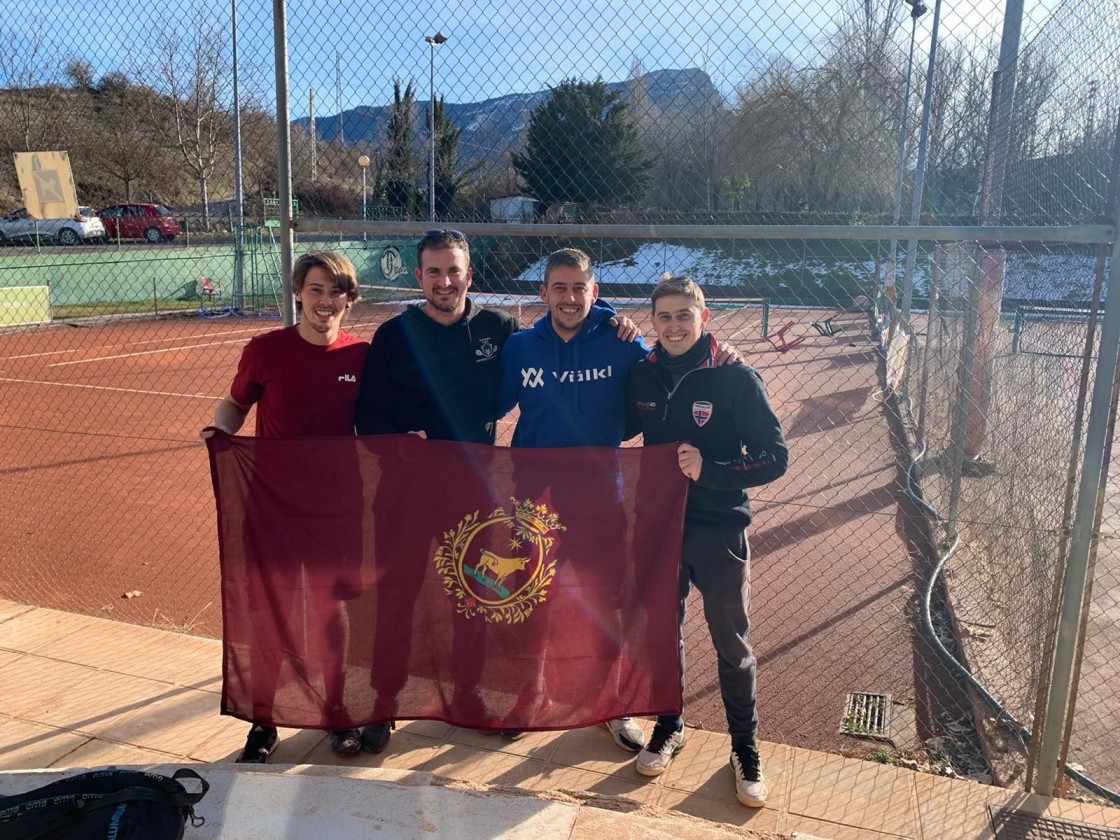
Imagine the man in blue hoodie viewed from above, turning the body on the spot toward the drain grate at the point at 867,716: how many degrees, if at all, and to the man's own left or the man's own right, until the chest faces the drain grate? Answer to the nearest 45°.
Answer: approximately 135° to the man's own left

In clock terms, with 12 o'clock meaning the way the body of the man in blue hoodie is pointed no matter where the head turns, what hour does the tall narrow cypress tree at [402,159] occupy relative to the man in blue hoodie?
The tall narrow cypress tree is roughly at 5 o'clock from the man in blue hoodie.

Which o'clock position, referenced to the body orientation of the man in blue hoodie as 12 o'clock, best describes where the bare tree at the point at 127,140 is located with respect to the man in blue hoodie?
The bare tree is roughly at 5 o'clock from the man in blue hoodie.

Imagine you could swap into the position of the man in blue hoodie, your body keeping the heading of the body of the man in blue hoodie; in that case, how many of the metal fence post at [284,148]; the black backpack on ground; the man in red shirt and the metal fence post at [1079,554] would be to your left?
1

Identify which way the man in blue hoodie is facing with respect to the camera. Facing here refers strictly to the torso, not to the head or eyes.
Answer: toward the camera

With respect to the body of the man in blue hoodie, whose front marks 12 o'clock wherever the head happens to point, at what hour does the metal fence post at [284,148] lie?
The metal fence post is roughly at 4 o'clock from the man in blue hoodie.

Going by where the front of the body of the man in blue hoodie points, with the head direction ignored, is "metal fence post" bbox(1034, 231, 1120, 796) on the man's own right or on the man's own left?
on the man's own left

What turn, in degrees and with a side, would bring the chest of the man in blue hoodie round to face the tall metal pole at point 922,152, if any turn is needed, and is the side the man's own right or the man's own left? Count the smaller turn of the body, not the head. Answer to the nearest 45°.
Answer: approximately 135° to the man's own left

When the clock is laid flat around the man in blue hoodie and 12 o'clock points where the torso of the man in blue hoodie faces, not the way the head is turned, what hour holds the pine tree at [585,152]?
The pine tree is roughly at 6 o'clock from the man in blue hoodie.

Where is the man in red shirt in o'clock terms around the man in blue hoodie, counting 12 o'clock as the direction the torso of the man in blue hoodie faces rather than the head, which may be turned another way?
The man in red shirt is roughly at 3 o'clock from the man in blue hoodie.

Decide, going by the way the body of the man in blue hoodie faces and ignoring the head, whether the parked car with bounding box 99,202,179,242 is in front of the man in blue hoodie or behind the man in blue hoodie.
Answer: behind
